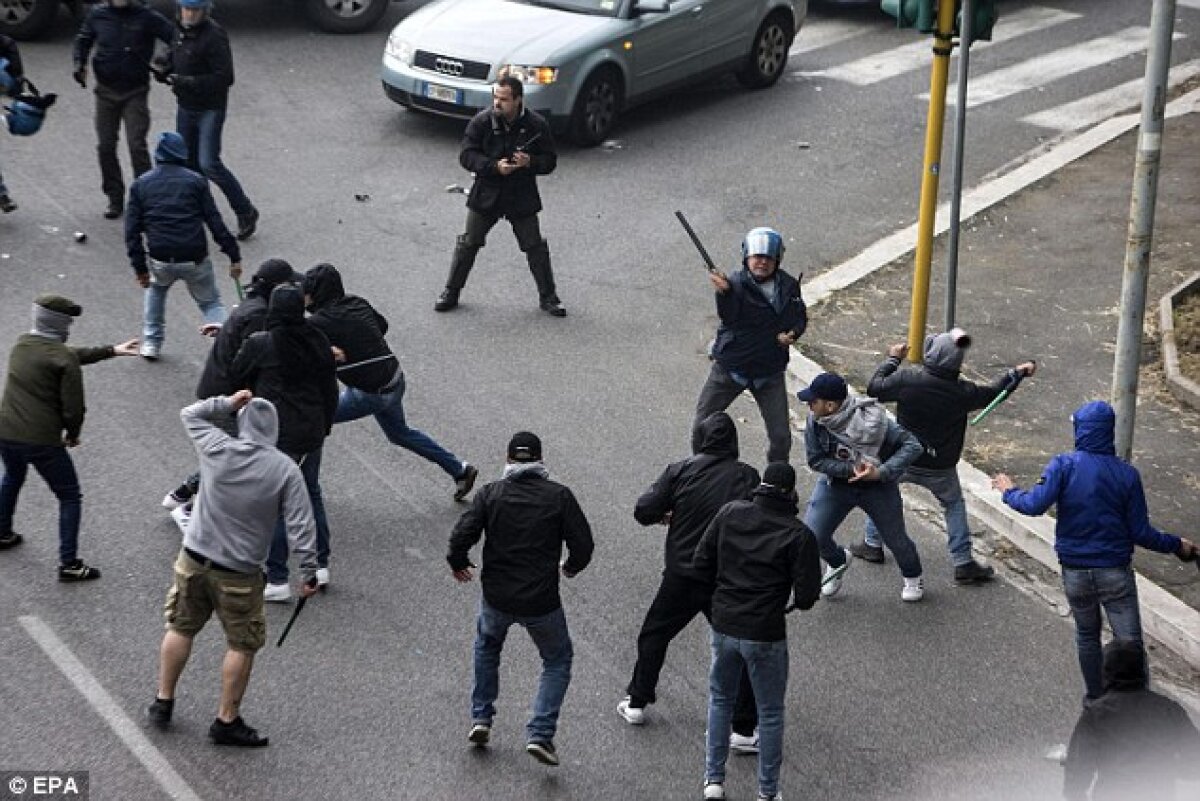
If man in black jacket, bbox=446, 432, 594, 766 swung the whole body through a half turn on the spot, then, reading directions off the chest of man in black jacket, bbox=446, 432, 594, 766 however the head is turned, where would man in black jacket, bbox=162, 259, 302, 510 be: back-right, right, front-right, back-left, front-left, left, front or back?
back-right

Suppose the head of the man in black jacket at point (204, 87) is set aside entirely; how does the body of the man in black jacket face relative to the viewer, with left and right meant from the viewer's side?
facing the viewer and to the left of the viewer

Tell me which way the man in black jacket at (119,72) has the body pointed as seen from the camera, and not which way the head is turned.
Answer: toward the camera

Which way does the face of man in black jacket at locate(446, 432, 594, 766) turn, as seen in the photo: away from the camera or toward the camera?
away from the camera

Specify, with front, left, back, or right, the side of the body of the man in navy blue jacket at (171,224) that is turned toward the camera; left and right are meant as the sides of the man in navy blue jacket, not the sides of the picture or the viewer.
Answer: back

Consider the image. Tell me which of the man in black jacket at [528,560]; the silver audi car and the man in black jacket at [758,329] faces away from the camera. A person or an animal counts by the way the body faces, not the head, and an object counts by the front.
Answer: the man in black jacket at [528,560]

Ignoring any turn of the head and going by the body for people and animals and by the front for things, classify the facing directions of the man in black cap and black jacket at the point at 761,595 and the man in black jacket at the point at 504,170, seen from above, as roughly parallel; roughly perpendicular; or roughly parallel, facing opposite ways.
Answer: roughly parallel, facing opposite ways

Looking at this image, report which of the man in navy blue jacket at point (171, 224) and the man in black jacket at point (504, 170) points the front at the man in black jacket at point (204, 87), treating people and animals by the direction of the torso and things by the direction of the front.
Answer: the man in navy blue jacket at point (171, 224)

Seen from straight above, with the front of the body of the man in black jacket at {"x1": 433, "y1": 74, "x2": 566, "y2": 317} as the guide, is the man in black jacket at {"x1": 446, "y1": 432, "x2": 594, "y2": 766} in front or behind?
in front

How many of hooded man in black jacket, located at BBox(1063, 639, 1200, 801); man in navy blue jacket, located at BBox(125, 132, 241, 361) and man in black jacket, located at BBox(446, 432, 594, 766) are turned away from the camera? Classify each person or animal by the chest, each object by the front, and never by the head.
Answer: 3

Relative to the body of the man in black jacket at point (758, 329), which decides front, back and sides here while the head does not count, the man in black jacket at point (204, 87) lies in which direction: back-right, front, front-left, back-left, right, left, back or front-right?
back-right

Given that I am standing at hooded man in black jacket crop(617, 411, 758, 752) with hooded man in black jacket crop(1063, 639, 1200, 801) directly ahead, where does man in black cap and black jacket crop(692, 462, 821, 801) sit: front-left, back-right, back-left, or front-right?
front-right

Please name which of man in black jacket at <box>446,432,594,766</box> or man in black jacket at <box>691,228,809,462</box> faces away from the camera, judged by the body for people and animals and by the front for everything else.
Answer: man in black jacket at <box>446,432,594,766</box>

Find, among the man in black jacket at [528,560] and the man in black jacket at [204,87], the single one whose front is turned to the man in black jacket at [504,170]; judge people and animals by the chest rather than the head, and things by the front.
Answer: the man in black jacket at [528,560]

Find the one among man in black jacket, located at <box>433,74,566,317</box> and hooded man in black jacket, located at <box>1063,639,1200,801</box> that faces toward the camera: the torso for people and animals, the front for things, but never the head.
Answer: the man in black jacket

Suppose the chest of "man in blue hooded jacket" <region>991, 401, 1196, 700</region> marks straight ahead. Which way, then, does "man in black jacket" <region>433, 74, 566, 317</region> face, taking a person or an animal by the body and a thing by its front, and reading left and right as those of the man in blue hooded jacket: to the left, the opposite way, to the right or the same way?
the opposite way

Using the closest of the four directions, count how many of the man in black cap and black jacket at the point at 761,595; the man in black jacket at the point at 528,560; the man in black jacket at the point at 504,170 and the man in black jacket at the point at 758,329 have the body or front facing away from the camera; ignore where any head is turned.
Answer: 2

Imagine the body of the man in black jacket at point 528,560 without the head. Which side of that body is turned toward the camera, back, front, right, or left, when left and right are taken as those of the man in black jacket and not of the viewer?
back

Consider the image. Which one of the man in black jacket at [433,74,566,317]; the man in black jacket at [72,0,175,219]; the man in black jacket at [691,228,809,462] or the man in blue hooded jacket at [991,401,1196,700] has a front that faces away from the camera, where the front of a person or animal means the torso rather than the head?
the man in blue hooded jacket

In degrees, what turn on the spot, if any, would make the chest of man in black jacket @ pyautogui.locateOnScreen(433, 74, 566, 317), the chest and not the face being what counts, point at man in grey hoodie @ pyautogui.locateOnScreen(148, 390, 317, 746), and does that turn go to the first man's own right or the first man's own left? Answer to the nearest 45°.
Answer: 0° — they already face them

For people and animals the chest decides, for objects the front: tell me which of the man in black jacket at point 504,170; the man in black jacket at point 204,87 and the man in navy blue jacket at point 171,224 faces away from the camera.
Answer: the man in navy blue jacket at point 171,224

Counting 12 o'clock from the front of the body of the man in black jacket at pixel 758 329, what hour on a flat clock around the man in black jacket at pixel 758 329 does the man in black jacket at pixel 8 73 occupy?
the man in black jacket at pixel 8 73 is roughly at 4 o'clock from the man in black jacket at pixel 758 329.

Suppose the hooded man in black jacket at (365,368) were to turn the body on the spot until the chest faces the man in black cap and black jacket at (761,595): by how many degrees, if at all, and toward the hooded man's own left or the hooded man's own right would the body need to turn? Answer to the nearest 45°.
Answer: approximately 180°

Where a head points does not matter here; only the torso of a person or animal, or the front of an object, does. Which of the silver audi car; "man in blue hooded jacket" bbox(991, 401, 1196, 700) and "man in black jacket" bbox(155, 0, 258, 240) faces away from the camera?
the man in blue hooded jacket
